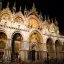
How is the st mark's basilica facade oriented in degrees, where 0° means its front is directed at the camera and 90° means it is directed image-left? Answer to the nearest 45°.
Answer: approximately 315°
